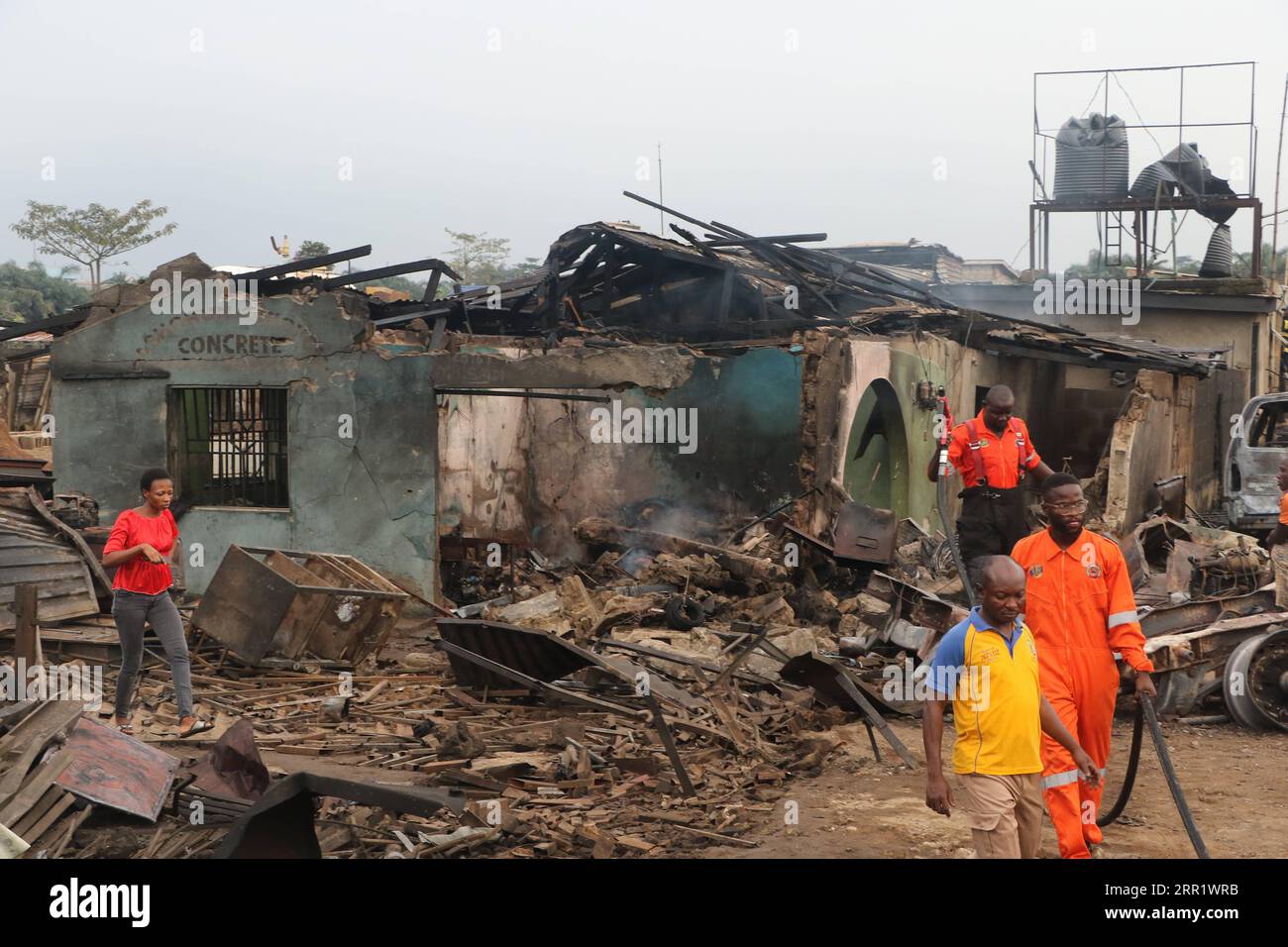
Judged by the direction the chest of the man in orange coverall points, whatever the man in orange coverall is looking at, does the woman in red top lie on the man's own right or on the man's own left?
on the man's own right

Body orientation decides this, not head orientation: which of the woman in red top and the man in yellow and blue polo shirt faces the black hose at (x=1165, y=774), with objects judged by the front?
the woman in red top

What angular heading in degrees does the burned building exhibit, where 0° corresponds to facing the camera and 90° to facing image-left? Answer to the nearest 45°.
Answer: approximately 0°

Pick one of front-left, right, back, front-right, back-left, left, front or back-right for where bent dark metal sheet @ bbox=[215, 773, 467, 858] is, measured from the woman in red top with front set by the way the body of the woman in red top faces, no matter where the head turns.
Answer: front-right

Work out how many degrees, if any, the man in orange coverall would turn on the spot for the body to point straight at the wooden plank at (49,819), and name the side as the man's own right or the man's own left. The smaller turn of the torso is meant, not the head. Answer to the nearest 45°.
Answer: approximately 90° to the man's own right

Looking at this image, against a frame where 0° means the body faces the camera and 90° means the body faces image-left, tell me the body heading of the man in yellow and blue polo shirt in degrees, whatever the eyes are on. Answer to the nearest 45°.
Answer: approximately 315°

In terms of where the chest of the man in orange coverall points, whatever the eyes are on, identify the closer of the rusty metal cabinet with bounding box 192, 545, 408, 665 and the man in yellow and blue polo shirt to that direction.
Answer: the man in yellow and blue polo shirt

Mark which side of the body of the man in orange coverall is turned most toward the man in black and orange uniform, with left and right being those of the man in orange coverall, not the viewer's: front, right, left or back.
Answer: back

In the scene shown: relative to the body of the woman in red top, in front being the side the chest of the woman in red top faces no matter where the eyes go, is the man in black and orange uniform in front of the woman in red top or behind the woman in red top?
in front

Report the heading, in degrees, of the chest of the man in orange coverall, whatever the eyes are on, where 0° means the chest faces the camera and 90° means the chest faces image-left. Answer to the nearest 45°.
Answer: approximately 0°

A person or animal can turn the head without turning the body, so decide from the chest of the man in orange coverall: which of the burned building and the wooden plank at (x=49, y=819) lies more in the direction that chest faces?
the wooden plank

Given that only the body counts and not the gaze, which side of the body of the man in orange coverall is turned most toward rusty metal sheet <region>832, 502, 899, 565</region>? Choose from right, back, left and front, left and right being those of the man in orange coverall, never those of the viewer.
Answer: back
